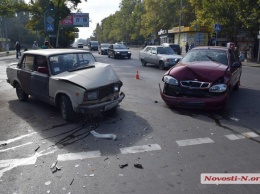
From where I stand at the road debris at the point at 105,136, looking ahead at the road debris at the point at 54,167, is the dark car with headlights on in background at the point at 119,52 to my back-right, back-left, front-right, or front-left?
back-right

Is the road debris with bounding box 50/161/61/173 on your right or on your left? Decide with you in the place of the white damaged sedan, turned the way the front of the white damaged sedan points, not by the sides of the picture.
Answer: on your right

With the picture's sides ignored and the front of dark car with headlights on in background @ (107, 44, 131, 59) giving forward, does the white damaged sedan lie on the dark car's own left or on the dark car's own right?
on the dark car's own right

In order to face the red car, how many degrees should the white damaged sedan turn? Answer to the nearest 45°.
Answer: approximately 45° to its left

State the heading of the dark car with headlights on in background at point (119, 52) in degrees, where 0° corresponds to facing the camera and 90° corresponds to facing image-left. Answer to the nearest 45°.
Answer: approximately 315°

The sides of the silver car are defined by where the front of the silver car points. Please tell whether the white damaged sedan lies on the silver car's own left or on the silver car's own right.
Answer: on the silver car's own right

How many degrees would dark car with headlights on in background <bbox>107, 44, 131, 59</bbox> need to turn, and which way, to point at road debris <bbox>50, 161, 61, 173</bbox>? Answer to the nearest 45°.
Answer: approximately 45° to its right

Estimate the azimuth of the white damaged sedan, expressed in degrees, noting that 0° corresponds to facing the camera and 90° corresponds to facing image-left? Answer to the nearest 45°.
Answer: approximately 315°

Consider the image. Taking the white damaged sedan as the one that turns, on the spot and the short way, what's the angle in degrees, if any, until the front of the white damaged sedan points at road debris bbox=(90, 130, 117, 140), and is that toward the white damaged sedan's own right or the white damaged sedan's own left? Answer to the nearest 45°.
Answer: approximately 45° to the white damaged sedan's own right
